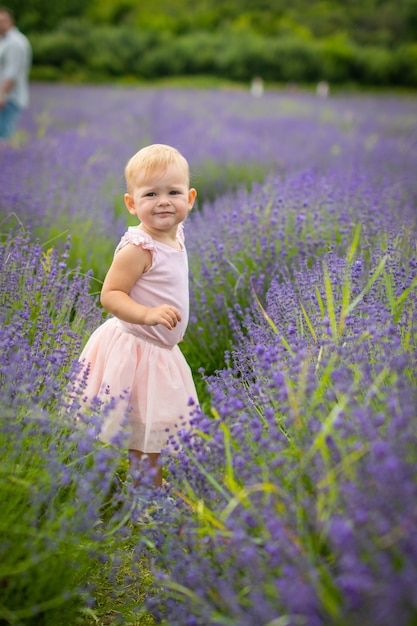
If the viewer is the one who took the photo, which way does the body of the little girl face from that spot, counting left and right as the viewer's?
facing the viewer and to the right of the viewer

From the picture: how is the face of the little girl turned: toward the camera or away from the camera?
toward the camera

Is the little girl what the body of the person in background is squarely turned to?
no

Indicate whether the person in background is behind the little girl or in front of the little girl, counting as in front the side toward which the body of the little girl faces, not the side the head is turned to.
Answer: behind
